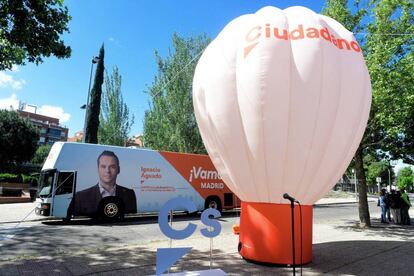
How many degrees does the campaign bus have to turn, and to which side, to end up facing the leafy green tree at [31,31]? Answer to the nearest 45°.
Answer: approximately 45° to its left

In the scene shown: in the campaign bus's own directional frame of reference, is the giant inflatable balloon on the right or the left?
on its left

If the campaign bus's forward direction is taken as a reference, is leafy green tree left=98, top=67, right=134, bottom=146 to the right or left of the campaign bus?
on its right

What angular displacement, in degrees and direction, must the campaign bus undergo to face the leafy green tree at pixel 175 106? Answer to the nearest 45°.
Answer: approximately 135° to its right

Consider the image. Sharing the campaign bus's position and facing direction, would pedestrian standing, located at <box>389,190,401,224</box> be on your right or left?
on your left

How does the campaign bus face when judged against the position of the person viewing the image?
facing the viewer and to the left of the viewer

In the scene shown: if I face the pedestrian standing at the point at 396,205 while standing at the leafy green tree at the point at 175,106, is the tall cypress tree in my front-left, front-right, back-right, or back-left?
back-right

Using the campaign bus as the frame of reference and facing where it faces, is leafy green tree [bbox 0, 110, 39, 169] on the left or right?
on its right

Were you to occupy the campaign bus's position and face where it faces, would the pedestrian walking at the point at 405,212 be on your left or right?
on your left

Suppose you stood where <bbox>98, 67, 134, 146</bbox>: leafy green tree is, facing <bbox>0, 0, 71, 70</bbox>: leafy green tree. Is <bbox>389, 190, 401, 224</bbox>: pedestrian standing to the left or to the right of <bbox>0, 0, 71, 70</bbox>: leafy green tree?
left
